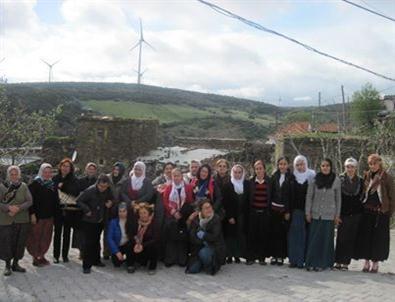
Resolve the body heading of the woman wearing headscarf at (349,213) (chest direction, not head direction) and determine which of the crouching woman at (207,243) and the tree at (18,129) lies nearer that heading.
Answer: the crouching woman

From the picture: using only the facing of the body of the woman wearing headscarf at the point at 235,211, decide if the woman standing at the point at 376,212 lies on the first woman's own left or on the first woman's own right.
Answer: on the first woman's own left

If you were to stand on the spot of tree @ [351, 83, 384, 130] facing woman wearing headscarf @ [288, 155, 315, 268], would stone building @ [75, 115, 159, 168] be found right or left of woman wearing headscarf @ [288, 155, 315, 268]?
right

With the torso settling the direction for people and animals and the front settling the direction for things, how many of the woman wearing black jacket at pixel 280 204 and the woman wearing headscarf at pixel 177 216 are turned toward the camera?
2

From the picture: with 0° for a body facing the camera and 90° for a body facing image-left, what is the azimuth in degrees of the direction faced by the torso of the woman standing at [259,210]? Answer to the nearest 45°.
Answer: approximately 0°

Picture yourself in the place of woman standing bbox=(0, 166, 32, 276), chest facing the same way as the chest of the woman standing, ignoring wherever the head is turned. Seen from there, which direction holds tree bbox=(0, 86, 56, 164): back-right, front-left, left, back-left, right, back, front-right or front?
back

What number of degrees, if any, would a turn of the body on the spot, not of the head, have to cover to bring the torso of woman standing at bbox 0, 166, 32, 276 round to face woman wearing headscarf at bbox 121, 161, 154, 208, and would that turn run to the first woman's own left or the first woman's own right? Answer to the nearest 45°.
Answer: approximately 90° to the first woman's own left

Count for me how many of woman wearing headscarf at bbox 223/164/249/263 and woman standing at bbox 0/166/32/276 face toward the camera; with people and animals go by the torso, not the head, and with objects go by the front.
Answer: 2

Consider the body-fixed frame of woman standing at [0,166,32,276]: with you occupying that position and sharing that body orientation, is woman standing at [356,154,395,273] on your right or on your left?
on your left
